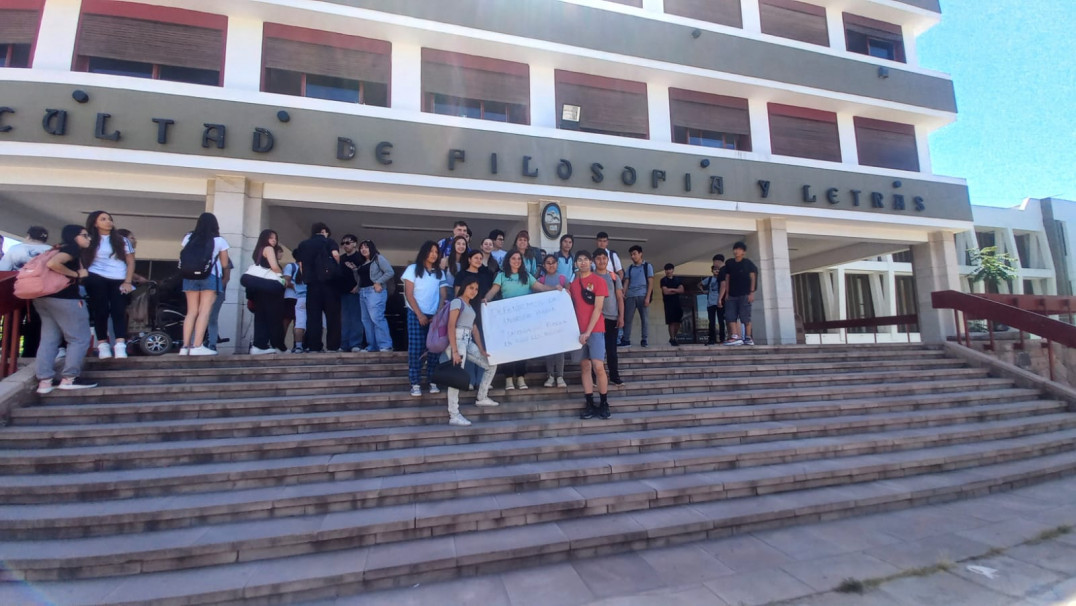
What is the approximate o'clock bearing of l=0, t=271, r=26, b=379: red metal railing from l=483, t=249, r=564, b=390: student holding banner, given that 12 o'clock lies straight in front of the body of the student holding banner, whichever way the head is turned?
The red metal railing is roughly at 3 o'clock from the student holding banner.

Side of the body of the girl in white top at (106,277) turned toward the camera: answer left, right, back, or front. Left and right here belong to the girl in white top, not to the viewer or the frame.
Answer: front

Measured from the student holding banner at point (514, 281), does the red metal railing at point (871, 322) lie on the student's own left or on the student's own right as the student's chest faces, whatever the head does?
on the student's own left

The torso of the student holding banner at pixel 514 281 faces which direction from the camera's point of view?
toward the camera

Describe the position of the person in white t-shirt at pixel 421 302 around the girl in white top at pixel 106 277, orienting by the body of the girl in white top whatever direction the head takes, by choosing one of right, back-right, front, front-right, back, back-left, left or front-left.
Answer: front-left

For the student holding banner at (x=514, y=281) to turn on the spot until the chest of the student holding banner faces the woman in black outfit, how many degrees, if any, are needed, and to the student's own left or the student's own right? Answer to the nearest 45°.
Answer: approximately 90° to the student's own right

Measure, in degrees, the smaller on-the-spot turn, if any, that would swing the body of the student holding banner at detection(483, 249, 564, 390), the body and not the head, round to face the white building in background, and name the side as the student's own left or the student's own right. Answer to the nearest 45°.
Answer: approximately 135° to the student's own left

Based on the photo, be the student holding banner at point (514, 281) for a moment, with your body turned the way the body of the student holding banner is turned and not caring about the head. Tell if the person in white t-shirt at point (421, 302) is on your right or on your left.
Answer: on your right

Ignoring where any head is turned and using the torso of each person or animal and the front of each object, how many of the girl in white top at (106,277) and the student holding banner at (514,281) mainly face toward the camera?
2

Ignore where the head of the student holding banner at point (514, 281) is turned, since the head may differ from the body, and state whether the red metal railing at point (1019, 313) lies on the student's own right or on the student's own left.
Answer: on the student's own left

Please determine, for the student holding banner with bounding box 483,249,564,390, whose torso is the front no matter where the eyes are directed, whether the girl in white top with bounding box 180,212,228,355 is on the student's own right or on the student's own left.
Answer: on the student's own right
